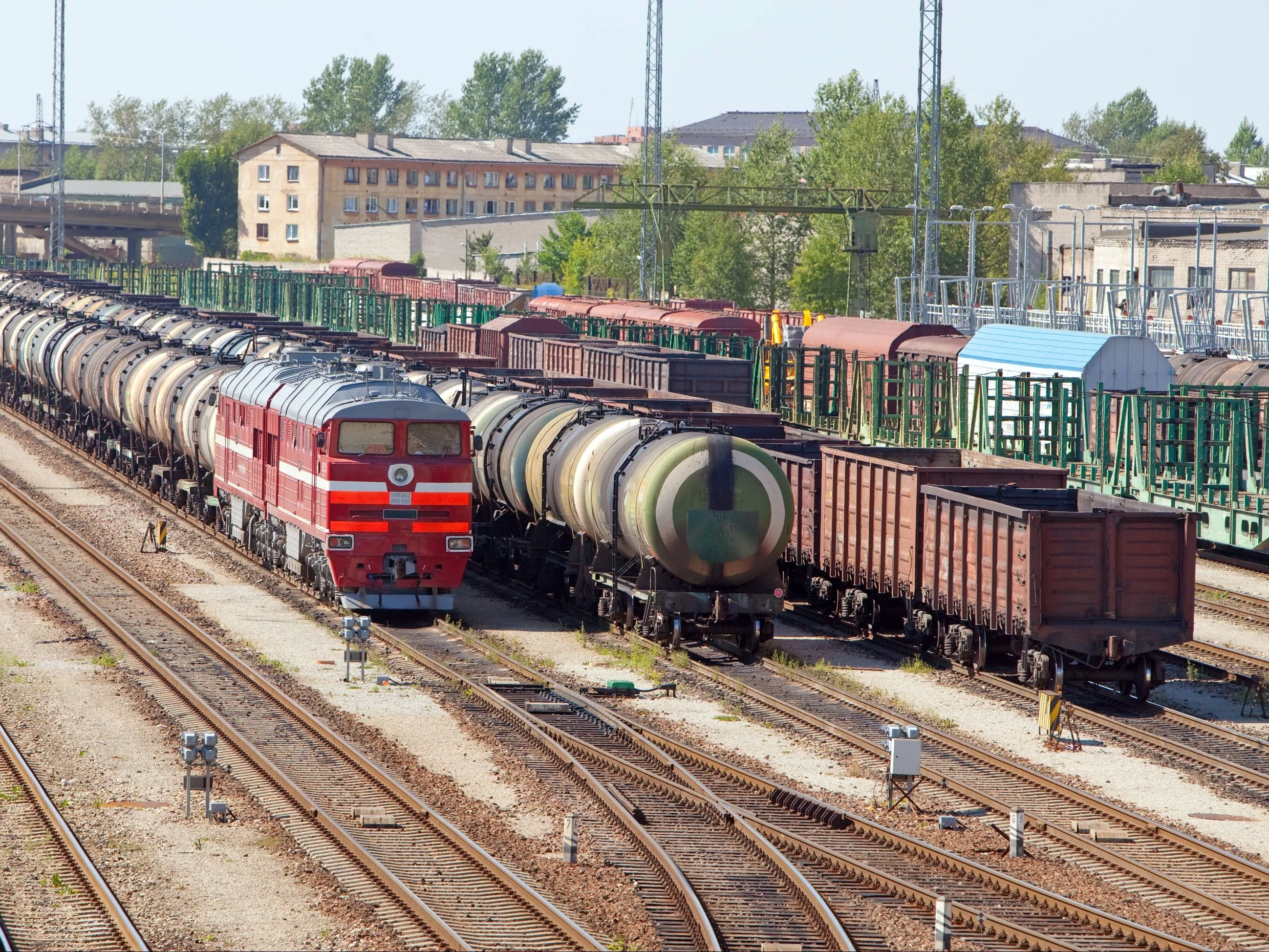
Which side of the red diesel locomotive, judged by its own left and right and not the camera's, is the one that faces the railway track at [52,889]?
front

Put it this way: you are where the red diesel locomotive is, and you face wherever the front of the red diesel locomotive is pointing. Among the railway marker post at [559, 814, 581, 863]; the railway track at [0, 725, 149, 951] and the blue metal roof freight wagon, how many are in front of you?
2

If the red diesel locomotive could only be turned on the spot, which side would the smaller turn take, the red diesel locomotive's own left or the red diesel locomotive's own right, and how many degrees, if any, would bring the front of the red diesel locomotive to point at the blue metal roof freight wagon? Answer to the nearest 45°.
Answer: approximately 135° to the red diesel locomotive's own left

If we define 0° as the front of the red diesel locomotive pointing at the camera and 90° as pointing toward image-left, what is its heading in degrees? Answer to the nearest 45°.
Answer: approximately 0°

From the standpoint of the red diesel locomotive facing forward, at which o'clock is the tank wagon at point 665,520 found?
The tank wagon is roughly at 10 o'clock from the red diesel locomotive.

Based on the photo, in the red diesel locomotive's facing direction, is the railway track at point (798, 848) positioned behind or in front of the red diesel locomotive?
in front

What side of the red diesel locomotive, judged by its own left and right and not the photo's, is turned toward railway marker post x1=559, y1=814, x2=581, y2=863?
front

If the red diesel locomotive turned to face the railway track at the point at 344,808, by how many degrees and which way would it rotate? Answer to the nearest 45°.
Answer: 0° — it already faces it
